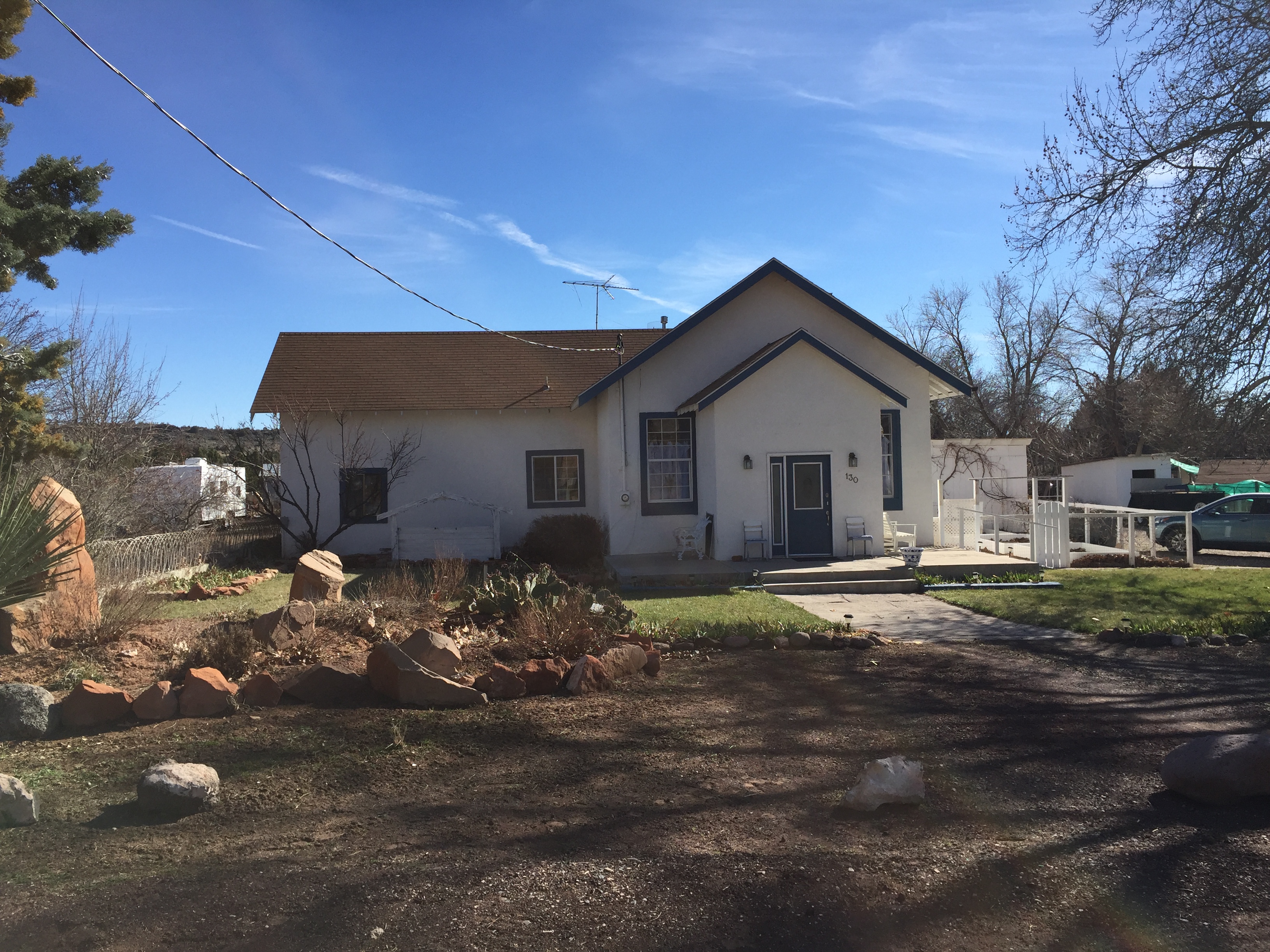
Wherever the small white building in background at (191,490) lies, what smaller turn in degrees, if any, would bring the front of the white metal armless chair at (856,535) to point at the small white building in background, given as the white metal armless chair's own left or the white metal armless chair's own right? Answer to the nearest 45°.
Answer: approximately 135° to the white metal armless chair's own right

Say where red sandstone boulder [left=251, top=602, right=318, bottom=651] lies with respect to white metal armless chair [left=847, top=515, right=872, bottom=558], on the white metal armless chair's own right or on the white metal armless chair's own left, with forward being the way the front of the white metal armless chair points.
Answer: on the white metal armless chair's own right

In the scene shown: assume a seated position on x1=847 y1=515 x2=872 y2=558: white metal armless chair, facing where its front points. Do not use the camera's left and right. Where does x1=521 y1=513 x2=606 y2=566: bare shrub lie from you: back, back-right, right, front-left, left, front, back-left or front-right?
back-right

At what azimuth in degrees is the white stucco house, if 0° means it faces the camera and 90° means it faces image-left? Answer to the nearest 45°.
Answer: approximately 0°

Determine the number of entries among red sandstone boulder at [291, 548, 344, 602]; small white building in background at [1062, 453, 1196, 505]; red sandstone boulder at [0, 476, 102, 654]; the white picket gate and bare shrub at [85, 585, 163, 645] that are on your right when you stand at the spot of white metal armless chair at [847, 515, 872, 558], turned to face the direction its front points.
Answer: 3

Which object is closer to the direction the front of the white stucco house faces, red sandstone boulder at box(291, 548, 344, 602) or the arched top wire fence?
the red sandstone boulder

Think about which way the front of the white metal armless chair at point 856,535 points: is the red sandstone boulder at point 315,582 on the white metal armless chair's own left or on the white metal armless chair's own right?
on the white metal armless chair's own right

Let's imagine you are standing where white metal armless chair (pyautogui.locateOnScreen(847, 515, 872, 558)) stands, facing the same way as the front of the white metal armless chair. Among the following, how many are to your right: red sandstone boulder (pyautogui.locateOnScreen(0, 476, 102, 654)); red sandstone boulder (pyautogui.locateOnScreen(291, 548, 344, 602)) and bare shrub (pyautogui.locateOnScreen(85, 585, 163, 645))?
3

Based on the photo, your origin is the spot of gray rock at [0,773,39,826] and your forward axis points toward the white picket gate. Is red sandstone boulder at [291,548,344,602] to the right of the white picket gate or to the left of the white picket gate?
left

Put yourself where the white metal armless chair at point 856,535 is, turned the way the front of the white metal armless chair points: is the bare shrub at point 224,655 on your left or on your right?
on your right

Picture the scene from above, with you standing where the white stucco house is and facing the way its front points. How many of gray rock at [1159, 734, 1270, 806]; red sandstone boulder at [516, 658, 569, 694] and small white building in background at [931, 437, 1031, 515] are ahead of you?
2

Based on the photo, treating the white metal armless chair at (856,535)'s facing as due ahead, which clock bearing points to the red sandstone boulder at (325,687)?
The red sandstone boulder is roughly at 2 o'clock from the white metal armless chair.

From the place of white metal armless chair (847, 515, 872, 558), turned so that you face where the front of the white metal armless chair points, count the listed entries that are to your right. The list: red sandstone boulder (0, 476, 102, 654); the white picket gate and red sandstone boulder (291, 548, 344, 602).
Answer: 2

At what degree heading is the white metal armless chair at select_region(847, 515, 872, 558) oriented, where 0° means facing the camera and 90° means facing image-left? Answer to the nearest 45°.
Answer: approximately 315°
